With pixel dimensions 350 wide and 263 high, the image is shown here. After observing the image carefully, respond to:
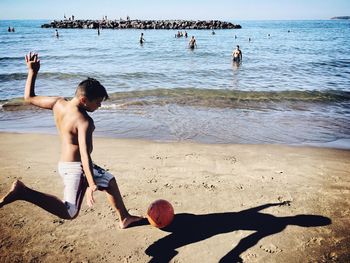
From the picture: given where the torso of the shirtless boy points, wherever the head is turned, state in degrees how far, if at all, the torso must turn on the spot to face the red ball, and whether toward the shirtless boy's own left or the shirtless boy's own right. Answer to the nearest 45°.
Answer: approximately 45° to the shirtless boy's own right

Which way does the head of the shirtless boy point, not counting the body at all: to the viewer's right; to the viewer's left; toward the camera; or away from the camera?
to the viewer's right
